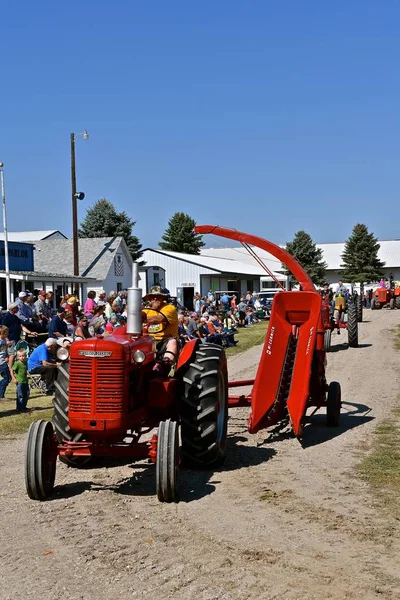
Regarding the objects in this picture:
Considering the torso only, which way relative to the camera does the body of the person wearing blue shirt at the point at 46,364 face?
to the viewer's right

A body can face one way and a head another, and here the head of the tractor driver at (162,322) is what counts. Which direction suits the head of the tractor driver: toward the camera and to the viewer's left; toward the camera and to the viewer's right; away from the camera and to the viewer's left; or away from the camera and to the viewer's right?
toward the camera and to the viewer's left

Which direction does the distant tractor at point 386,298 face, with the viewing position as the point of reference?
facing the viewer and to the left of the viewer

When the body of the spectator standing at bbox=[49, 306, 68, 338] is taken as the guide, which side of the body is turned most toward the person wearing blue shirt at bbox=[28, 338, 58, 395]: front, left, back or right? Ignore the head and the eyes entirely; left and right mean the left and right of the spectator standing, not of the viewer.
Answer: right

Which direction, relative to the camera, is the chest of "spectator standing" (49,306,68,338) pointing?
to the viewer's right

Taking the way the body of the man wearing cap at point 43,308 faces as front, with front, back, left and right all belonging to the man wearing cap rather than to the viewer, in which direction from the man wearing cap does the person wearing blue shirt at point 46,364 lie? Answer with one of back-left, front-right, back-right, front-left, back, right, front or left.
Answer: right

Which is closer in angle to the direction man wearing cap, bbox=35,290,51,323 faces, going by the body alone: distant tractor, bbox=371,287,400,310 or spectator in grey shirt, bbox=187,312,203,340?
the spectator in grey shirt

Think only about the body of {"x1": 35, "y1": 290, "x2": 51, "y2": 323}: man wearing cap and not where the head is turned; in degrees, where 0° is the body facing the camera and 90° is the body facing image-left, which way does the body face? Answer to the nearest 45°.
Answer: approximately 270°

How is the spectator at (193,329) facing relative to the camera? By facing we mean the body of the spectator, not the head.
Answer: to the viewer's right

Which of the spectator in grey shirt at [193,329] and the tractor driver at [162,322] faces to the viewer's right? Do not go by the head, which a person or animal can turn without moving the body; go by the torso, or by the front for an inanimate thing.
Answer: the spectator in grey shirt

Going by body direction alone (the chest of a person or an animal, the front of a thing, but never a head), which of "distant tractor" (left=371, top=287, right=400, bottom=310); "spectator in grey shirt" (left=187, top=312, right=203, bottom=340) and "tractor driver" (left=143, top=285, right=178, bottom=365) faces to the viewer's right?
the spectator in grey shirt
